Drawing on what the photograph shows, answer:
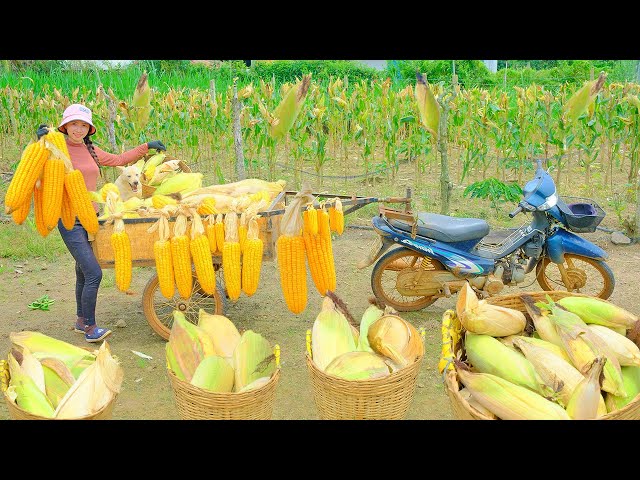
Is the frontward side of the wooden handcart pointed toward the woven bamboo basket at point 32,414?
no

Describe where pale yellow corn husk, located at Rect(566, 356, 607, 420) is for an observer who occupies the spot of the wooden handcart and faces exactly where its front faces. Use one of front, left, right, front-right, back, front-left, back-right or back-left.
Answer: front-right

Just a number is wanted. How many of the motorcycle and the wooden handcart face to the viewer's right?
2

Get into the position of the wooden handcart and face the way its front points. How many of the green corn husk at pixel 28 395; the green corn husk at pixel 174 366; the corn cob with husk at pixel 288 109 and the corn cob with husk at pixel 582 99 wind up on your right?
2

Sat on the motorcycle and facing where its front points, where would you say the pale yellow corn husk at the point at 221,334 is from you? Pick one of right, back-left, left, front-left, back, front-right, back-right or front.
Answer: back-right

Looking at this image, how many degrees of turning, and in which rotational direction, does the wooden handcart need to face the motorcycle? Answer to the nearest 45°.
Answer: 0° — it already faces it

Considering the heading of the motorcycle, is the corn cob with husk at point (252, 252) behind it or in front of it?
behind

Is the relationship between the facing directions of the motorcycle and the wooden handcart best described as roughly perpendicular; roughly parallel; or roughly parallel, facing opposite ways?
roughly parallel

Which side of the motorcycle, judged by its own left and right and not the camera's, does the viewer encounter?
right

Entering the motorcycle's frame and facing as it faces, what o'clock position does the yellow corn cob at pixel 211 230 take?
The yellow corn cob is roughly at 5 o'clock from the motorcycle.

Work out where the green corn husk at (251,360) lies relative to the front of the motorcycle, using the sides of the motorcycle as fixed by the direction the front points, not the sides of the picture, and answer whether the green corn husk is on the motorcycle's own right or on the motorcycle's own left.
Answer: on the motorcycle's own right

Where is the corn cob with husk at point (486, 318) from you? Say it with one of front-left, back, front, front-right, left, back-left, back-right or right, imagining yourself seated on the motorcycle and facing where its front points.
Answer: right

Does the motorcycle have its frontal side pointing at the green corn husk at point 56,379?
no

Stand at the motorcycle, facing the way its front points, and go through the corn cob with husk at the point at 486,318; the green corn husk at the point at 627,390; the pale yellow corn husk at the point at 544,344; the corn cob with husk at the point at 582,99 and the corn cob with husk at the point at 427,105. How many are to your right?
3

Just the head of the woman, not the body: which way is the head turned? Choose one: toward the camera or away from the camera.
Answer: toward the camera

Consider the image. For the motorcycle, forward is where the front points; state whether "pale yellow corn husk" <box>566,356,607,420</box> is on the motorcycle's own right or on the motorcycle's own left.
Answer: on the motorcycle's own right

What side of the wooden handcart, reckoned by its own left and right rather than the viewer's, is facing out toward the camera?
right

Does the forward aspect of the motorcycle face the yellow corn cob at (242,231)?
no

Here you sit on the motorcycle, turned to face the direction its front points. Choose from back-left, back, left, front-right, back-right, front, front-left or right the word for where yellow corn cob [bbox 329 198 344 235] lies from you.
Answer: back-right
